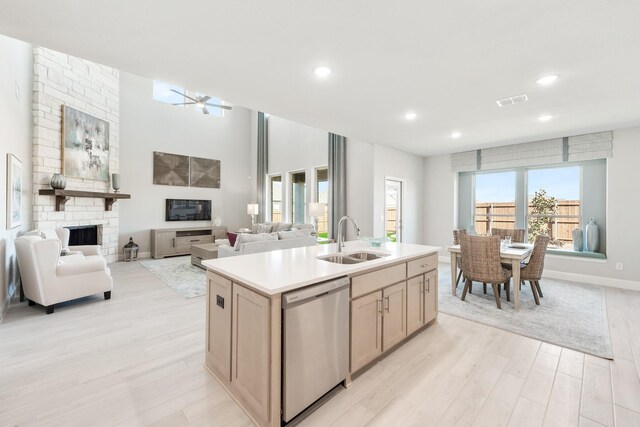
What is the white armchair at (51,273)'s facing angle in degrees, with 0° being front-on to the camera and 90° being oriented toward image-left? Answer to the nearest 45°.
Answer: approximately 225°

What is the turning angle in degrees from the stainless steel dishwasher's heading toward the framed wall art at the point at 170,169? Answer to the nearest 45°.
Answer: approximately 180°

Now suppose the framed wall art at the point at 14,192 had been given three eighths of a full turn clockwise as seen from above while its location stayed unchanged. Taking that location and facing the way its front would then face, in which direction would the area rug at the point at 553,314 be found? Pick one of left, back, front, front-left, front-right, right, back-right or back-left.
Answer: left

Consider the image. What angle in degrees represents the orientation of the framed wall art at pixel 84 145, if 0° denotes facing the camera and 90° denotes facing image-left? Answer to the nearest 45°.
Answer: approximately 315°

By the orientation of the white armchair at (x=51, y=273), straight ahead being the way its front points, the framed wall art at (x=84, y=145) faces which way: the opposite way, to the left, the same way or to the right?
to the right

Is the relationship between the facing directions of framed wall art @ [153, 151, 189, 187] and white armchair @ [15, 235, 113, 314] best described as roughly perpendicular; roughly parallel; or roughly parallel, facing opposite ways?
roughly perpendicular

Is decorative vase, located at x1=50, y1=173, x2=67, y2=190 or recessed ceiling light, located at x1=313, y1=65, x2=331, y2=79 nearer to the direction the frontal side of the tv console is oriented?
the recessed ceiling light

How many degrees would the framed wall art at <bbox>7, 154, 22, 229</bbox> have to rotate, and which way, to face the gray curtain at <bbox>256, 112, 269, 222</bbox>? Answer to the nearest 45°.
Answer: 0° — it already faces it

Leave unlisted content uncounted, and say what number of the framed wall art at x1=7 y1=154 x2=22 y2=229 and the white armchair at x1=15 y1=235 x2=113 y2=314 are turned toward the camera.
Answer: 0

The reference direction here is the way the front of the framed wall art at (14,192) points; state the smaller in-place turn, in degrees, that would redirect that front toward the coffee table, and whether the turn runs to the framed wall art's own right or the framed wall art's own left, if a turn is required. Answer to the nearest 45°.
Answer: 0° — it already faces it

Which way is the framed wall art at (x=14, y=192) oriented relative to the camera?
to the viewer's right

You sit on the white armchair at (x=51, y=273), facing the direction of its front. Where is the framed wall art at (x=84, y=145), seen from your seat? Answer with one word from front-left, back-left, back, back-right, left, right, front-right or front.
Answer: front-left
